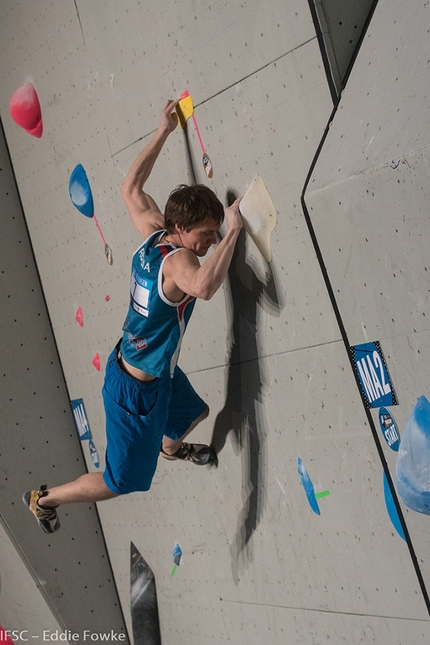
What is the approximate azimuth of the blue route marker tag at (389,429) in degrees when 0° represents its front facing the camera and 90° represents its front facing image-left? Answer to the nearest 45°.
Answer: approximately 45°

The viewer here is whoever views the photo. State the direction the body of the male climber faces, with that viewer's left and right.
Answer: facing away from the viewer and to the right of the viewer

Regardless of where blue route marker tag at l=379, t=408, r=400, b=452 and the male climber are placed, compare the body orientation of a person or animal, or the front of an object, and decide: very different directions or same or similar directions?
very different directions

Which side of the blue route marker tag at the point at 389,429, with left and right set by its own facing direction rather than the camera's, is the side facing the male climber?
right
